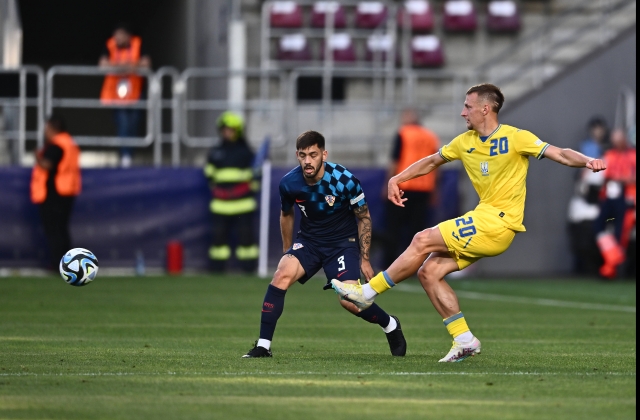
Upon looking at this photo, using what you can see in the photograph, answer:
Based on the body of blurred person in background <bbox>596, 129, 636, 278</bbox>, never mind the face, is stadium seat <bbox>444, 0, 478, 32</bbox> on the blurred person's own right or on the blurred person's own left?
on the blurred person's own right

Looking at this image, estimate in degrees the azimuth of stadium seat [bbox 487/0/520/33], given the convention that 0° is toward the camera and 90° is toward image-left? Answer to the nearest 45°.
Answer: approximately 0°

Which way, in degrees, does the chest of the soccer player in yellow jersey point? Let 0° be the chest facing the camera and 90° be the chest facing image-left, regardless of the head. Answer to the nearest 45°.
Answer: approximately 45°

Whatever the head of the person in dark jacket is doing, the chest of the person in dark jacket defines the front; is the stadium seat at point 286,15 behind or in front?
behind

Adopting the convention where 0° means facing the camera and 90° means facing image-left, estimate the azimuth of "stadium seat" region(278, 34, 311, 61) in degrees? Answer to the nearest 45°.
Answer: approximately 0°

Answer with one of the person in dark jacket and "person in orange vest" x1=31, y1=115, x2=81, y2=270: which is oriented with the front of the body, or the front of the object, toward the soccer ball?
the person in dark jacket

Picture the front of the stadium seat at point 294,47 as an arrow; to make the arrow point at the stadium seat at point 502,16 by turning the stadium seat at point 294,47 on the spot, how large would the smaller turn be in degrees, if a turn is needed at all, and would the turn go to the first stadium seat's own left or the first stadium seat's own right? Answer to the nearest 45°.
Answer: approximately 135° to the first stadium seat's own left
